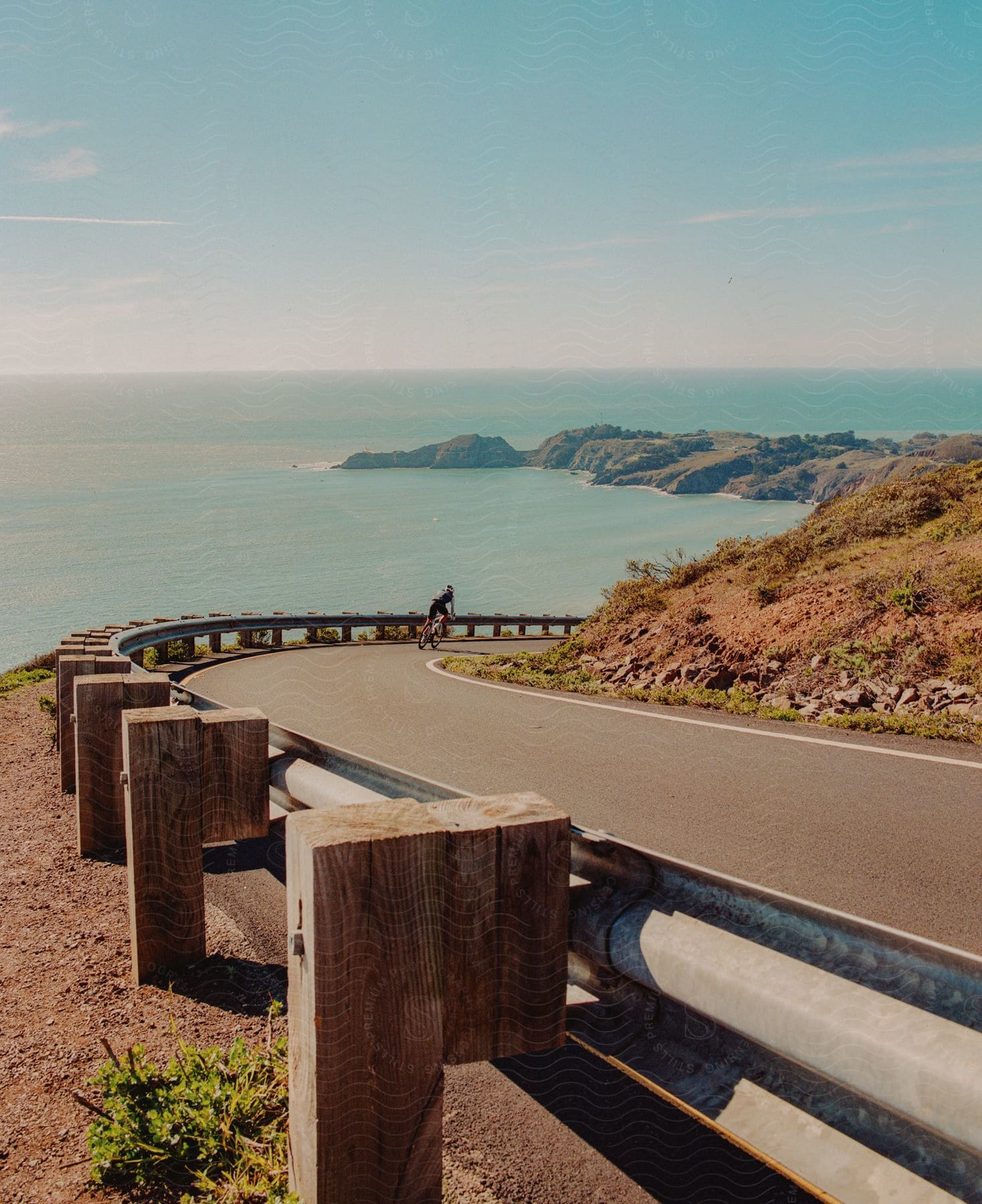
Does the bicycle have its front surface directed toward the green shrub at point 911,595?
no

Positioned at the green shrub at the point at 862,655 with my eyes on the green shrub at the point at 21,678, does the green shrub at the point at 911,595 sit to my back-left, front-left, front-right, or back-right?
back-right
